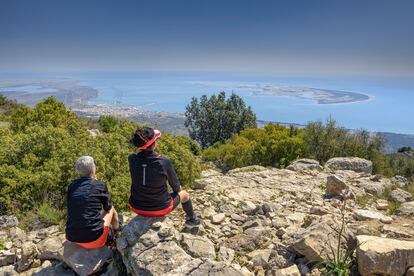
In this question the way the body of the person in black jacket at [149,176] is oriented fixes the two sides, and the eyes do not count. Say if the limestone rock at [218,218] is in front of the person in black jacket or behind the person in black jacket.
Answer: in front

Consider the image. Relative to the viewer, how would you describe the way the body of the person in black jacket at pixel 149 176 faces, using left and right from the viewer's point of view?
facing away from the viewer and to the right of the viewer

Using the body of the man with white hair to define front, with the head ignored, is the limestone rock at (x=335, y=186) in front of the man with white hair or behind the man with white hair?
in front

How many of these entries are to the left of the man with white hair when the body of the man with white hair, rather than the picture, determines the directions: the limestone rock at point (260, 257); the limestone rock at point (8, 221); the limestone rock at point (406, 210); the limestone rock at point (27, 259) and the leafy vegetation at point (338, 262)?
2

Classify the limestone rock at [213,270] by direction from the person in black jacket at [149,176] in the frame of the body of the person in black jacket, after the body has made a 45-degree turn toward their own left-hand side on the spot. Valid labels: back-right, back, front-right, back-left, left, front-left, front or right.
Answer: back-right

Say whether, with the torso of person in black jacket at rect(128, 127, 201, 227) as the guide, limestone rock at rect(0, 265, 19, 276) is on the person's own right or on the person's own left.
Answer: on the person's own left

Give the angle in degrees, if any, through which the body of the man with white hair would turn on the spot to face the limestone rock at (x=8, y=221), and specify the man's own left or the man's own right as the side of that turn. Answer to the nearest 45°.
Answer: approximately 90° to the man's own left

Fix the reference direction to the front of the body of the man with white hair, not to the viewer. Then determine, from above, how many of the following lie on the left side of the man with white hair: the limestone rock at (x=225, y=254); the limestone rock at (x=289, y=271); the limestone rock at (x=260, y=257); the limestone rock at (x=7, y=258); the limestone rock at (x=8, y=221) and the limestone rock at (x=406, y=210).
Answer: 2

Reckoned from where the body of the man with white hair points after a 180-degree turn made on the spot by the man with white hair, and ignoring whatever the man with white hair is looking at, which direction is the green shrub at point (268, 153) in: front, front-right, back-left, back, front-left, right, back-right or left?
back

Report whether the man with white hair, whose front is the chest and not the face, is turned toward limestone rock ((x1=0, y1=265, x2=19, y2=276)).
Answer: no

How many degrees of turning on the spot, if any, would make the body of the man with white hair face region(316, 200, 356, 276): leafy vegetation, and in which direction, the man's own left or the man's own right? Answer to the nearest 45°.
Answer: approximately 90° to the man's own right

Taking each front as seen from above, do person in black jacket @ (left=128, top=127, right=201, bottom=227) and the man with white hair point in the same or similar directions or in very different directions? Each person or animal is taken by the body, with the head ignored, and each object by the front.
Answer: same or similar directions

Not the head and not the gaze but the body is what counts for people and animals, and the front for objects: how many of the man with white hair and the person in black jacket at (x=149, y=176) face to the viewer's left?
0

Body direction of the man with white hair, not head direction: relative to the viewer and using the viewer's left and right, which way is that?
facing away from the viewer and to the right of the viewer
